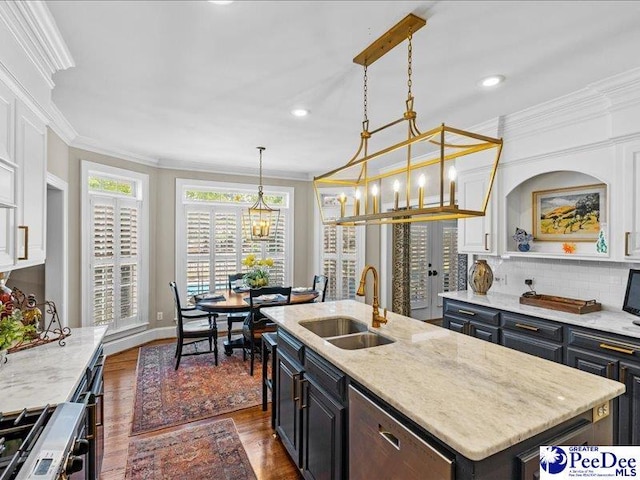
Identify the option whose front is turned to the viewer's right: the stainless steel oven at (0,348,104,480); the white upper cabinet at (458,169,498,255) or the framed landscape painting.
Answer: the stainless steel oven

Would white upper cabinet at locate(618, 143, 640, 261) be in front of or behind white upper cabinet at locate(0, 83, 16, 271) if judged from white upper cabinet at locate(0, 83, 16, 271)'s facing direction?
in front

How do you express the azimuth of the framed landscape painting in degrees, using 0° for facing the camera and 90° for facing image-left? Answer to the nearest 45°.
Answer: approximately 45°

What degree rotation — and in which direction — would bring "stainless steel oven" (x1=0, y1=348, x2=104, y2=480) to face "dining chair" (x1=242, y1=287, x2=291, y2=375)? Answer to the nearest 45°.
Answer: approximately 45° to its left

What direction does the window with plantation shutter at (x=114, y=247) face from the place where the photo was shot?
facing the viewer and to the right of the viewer

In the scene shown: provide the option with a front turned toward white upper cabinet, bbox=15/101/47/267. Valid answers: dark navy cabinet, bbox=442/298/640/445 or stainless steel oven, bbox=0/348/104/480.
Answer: the dark navy cabinet

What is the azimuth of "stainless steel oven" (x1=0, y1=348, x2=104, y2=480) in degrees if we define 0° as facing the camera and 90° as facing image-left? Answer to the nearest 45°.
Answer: approximately 270°

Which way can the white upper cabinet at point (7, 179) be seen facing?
to the viewer's right

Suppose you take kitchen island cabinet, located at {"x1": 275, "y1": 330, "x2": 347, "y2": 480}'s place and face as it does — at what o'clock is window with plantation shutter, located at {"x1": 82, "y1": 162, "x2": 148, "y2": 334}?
The window with plantation shutter is roughly at 3 o'clock from the kitchen island cabinet.

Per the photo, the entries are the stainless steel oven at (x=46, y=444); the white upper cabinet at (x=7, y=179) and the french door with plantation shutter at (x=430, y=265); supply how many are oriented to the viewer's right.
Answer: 2
